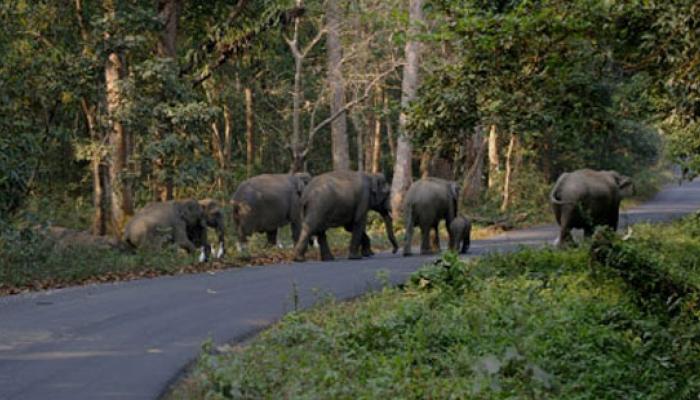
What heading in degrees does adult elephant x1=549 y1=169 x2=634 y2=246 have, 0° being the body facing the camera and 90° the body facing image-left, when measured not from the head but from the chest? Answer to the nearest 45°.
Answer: approximately 225°

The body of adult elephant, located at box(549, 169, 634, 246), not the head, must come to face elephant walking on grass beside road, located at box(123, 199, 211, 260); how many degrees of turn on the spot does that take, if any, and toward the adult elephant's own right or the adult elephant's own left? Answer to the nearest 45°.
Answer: approximately 135° to the adult elephant's own left

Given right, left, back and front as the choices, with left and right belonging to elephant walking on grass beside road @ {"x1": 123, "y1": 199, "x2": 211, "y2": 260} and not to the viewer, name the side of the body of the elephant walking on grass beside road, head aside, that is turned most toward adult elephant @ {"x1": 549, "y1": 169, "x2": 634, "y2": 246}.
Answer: front

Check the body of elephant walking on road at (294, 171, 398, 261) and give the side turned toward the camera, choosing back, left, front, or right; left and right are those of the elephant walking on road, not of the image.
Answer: right

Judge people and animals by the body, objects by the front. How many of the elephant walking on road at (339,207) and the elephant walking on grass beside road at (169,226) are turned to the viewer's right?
2

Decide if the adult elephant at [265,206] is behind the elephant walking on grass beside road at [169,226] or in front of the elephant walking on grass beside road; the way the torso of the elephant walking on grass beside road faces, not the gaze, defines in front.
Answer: in front

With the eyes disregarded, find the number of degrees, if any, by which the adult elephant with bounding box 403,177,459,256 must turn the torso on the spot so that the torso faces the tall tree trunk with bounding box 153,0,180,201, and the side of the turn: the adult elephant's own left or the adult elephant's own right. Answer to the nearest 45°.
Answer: approximately 135° to the adult elephant's own left

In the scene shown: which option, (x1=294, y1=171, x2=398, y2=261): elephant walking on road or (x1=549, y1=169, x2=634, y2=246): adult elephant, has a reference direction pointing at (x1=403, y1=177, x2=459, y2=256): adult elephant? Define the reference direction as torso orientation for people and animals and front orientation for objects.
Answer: the elephant walking on road

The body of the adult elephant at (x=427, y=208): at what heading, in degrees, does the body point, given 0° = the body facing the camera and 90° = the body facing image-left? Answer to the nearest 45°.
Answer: approximately 225°

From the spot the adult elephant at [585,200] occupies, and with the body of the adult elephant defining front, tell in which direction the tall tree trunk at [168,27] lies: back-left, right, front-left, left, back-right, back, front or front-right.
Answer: back-left

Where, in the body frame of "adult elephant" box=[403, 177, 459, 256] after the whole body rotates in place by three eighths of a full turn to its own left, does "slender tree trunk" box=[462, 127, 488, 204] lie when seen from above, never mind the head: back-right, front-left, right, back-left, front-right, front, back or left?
right

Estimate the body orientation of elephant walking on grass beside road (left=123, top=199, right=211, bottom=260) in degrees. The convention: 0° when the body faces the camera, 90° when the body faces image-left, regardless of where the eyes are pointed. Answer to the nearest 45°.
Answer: approximately 270°
